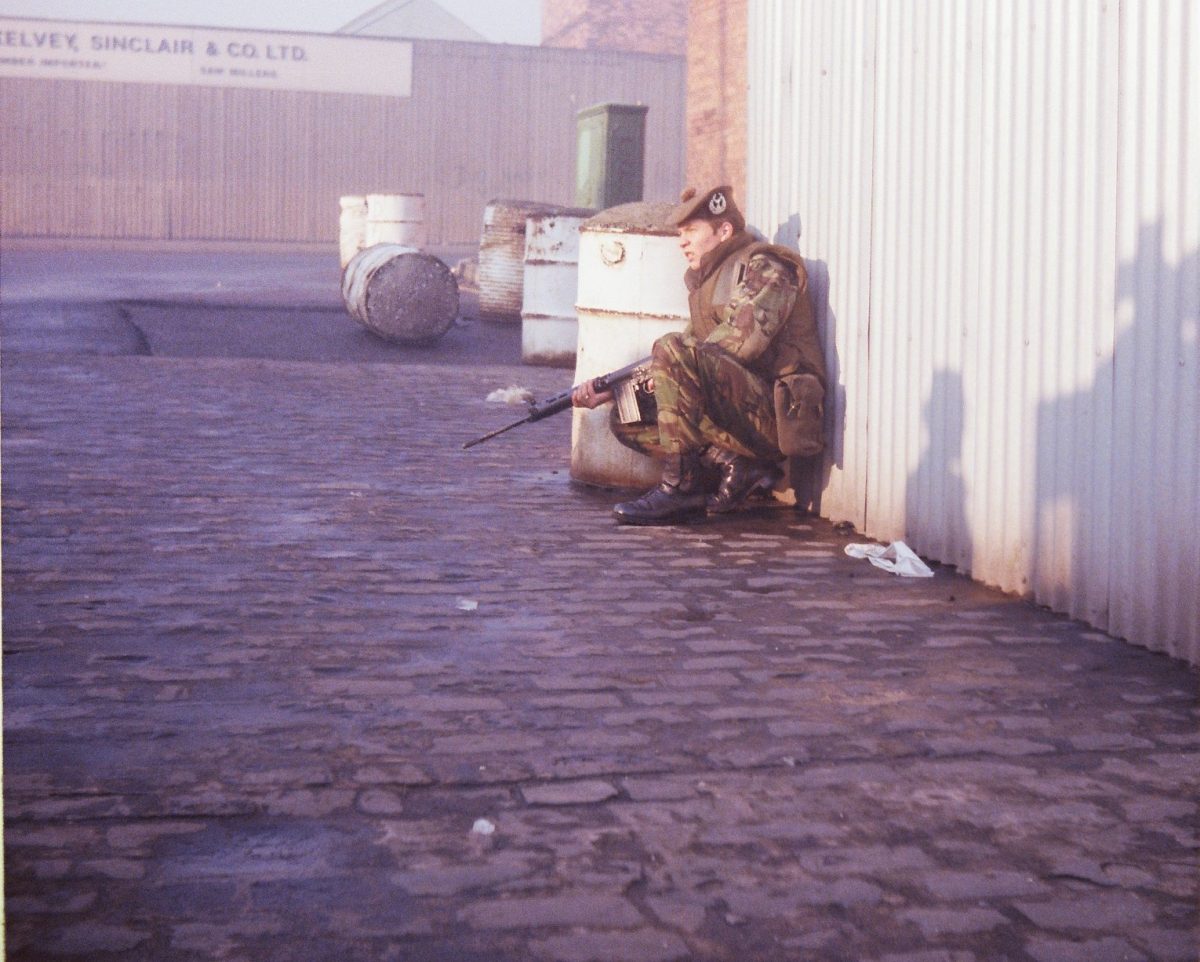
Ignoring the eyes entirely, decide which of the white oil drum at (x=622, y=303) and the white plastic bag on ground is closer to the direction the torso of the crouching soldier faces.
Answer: the white oil drum

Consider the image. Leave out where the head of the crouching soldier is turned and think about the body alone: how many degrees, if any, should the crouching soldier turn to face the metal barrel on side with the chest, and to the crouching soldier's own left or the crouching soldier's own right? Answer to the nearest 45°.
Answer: approximately 90° to the crouching soldier's own right

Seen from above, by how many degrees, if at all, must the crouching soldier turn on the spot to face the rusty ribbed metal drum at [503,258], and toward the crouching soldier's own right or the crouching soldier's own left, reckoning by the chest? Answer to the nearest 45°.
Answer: approximately 90° to the crouching soldier's own right

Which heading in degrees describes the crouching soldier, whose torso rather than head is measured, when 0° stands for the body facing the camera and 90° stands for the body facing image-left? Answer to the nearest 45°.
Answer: approximately 90°

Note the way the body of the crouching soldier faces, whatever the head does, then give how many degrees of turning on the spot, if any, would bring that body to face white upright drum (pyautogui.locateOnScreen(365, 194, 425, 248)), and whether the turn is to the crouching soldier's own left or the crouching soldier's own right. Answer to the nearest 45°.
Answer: approximately 90° to the crouching soldier's own right

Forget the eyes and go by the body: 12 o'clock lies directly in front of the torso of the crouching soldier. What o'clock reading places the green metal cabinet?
The green metal cabinet is roughly at 3 o'clock from the crouching soldier.
